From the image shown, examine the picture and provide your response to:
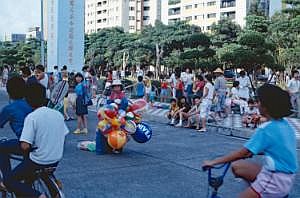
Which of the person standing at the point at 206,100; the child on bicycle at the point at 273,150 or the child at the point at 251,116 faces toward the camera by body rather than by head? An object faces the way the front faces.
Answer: the child

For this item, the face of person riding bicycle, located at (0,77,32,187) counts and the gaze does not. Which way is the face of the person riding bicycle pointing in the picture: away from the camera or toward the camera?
away from the camera

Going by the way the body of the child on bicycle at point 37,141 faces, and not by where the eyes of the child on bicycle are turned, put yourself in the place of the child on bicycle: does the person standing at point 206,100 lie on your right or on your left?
on your right

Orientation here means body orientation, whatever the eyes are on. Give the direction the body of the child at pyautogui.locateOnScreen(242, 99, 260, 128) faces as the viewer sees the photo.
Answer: toward the camera

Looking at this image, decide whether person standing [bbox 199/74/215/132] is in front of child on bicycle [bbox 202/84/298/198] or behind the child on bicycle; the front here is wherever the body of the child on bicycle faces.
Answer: in front

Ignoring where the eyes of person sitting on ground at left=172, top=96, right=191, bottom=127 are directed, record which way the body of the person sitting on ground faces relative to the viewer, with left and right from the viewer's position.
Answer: facing the viewer and to the left of the viewer

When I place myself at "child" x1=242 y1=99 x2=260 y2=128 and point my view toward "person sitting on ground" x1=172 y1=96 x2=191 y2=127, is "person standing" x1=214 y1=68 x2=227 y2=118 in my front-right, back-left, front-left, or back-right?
front-right

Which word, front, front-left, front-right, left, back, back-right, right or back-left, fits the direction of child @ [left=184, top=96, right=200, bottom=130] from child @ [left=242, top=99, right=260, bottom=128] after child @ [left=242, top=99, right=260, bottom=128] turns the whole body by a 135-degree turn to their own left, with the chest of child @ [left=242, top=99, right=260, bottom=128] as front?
back-left

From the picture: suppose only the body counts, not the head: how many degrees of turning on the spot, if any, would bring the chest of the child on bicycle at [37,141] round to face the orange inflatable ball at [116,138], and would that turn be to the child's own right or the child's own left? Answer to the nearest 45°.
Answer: approximately 45° to the child's own right

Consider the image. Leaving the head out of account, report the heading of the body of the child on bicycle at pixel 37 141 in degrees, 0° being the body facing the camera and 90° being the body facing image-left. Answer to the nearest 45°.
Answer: approximately 135°
